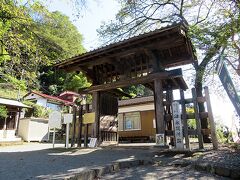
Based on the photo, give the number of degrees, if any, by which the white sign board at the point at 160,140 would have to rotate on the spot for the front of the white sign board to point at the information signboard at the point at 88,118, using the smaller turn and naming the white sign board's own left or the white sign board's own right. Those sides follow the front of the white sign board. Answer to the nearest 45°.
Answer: approximately 135° to the white sign board's own right

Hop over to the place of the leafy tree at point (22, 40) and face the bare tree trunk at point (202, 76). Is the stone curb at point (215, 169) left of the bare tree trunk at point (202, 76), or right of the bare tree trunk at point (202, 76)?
right

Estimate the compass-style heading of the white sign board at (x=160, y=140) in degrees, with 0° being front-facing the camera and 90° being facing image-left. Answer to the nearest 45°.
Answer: approximately 0°

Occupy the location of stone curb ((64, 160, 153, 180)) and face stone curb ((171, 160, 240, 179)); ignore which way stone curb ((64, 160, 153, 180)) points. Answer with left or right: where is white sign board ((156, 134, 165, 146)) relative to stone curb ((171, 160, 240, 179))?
left

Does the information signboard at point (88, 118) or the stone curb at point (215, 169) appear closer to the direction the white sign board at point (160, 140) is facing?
the stone curb

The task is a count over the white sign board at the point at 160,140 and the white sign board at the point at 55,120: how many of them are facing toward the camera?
2

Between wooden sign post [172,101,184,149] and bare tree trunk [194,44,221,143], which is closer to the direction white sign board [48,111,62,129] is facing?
the wooden sign post

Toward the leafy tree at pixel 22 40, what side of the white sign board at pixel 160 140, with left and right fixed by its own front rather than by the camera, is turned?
right

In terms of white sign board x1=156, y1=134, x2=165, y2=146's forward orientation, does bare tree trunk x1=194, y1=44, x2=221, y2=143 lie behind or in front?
behind

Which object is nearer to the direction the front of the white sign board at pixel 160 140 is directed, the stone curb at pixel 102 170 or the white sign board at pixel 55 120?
the stone curb

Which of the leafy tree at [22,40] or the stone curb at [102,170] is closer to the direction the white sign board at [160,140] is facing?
the stone curb

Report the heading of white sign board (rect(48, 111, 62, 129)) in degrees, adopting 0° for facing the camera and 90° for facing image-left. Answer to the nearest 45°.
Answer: approximately 0°
